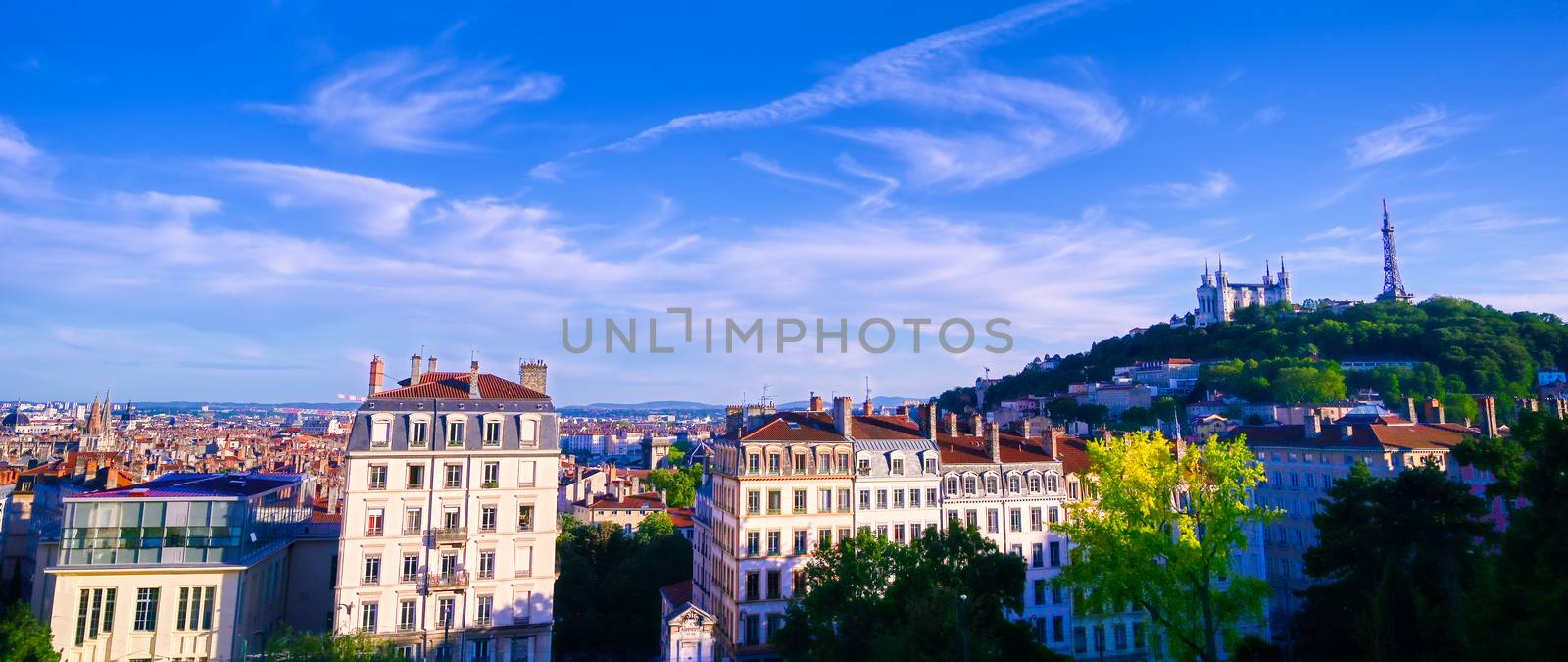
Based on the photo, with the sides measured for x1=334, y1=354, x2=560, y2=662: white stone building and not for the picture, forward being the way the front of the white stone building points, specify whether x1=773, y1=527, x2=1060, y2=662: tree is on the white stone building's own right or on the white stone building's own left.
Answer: on the white stone building's own left

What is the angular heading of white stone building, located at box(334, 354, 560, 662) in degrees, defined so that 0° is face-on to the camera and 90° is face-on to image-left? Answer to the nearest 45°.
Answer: approximately 0°

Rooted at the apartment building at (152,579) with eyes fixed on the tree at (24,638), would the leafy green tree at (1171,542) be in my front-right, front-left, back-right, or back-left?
back-left

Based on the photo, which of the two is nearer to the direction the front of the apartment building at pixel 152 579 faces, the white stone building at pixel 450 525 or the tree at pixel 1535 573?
the tree

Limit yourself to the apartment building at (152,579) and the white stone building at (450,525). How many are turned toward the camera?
2

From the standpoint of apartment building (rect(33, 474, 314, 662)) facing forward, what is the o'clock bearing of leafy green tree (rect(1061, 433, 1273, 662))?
The leafy green tree is roughly at 10 o'clock from the apartment building.

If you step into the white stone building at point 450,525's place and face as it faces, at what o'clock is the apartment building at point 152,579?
The apartment building is roughly at 3 o'clock from the white stone building.

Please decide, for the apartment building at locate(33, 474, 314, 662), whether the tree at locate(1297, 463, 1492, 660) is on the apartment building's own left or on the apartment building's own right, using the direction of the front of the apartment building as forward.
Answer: on the apartment building's own left
